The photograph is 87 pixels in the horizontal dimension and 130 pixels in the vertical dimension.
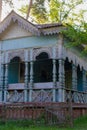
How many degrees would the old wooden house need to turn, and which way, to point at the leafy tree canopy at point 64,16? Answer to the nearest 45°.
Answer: approximately 180°

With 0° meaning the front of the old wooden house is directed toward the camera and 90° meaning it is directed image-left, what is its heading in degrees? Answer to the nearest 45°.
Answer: approximately 45°
